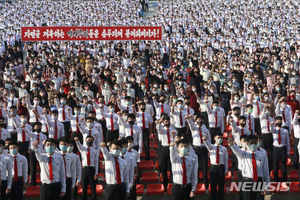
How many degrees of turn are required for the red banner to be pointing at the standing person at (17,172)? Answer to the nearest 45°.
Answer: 0° — it already faces them

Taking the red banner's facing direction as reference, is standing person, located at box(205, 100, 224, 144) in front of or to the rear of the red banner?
in front

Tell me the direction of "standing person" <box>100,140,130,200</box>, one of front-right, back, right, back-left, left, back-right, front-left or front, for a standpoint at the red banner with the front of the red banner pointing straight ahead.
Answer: front

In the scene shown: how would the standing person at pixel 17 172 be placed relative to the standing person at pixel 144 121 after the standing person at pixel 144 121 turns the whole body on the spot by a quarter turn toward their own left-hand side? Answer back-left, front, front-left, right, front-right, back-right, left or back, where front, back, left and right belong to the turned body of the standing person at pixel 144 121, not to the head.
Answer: back-right

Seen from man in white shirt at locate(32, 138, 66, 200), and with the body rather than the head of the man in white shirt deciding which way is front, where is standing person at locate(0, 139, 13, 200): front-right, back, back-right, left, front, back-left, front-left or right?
back-right

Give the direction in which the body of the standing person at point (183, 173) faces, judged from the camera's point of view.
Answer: toward the camera

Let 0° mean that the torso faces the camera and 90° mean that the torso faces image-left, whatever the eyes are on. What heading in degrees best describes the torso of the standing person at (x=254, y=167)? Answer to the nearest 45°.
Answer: approximately 0°

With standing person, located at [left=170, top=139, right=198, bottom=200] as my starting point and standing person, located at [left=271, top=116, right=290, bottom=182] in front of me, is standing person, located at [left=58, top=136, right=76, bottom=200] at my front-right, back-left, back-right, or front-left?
back-left

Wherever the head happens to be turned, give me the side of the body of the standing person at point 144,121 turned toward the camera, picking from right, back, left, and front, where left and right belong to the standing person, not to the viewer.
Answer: front

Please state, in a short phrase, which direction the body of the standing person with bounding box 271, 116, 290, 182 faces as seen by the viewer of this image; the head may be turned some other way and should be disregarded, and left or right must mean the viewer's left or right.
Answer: facing the viewer

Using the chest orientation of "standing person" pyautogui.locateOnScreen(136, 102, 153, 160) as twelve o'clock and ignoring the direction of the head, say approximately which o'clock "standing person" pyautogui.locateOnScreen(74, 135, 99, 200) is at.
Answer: "standing person" pyautogui.locateOnScreen(74, 135, 99, 200) is roughly at 1 o'clock from "standing person" pyautogui.locateOnScreen(136, 102, 153, 160).
